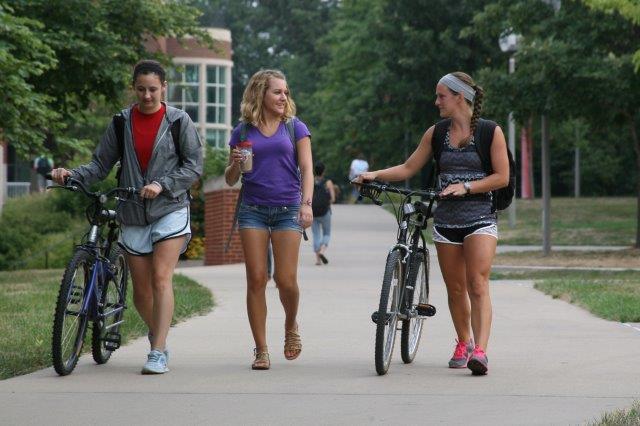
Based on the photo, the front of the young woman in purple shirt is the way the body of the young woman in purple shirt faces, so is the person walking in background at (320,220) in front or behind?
behind

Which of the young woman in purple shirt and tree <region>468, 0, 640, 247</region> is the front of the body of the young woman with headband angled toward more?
the young woman in purple shirt

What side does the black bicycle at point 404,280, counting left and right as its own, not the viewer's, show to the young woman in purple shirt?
right

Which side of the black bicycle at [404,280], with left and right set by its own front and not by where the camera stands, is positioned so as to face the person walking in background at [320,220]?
back

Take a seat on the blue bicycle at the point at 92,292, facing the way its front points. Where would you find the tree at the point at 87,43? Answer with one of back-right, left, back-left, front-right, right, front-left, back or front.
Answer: back

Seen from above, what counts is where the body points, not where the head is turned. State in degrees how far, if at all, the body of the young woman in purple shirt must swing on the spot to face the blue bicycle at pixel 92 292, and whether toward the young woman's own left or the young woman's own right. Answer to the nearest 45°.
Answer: approximately 90° to the young woman's own right
